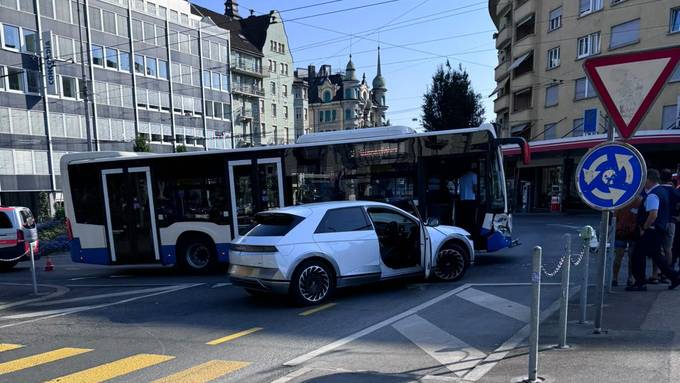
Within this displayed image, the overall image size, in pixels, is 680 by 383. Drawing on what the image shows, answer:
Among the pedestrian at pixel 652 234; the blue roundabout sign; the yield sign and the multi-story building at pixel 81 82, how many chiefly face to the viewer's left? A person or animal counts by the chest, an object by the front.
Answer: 1

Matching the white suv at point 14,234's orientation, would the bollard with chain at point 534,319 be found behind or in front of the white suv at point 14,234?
behind

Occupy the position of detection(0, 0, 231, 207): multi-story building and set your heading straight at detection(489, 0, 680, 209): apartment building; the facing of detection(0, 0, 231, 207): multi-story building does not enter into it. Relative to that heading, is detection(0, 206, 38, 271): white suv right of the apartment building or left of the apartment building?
right

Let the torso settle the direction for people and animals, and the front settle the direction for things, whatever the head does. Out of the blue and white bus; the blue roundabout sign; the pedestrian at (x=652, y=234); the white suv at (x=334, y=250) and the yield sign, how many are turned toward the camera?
2

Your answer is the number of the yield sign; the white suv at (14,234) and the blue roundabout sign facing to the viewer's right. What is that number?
0

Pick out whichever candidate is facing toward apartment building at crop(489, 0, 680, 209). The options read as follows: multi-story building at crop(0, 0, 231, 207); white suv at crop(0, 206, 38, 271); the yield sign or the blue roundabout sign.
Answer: the multi-story building

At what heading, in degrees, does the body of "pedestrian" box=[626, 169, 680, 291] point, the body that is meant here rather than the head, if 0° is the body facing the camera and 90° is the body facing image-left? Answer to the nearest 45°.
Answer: approximately 90°

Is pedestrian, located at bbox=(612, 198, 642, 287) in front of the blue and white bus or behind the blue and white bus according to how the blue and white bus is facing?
in front

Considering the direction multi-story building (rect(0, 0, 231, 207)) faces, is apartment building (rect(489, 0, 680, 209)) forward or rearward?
forward

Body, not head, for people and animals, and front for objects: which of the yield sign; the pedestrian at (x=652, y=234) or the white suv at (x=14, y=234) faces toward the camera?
the yield sign

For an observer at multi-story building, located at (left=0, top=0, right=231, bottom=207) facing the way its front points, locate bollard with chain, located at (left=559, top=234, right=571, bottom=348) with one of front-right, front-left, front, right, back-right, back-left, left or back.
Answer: front-right

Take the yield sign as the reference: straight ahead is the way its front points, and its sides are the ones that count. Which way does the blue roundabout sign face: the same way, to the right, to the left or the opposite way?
the same way
